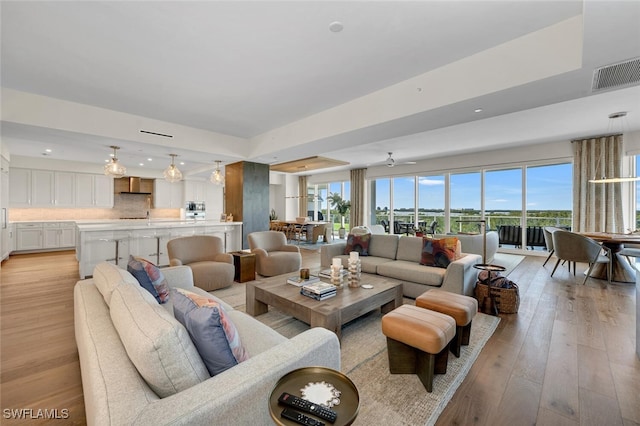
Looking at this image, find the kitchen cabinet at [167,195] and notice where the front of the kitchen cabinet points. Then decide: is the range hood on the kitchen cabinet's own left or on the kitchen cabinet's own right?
on the kitchen cabinet's own right

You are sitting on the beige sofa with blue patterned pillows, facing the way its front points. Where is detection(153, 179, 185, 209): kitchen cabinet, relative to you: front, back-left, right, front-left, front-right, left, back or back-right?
front-left

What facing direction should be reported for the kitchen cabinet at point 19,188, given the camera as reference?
facing the viewer

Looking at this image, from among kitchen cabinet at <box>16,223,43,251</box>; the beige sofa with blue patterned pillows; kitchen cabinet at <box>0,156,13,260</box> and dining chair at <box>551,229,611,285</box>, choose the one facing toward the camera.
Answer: kitchen cabinet at <box>16,223,43,251</box>

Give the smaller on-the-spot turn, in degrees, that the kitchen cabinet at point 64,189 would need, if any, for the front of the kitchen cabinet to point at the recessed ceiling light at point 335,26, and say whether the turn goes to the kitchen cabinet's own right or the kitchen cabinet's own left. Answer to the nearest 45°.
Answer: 0° — it already faces it

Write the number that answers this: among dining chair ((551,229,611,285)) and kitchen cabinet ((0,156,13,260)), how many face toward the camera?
0

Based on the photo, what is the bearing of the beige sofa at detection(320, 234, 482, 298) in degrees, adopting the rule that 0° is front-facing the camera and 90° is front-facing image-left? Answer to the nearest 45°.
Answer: approximately 45°

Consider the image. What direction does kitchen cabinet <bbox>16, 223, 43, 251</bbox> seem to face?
toward the camera

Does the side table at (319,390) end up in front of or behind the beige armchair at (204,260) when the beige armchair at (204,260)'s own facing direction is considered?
in front

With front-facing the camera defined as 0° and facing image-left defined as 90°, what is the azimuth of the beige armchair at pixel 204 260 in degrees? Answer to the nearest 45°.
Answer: approximately 315°

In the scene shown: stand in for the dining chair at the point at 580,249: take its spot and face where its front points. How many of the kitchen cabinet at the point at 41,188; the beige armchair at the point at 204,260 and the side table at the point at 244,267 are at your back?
3

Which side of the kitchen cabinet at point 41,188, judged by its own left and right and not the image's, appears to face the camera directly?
front

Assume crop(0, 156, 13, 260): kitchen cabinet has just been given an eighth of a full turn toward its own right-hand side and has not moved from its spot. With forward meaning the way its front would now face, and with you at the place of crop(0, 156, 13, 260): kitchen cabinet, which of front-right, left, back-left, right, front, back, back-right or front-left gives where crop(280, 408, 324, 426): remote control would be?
front-right

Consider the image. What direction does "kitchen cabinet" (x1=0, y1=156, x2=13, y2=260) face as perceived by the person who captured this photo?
facing to the right of the viewer

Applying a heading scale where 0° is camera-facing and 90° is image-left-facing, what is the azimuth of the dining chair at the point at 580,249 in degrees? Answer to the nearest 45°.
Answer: approximately 225°

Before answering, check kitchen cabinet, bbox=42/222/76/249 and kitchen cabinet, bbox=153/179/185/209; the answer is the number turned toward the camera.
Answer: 2

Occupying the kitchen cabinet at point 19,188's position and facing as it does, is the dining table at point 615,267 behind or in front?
in front
